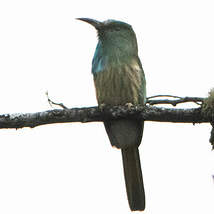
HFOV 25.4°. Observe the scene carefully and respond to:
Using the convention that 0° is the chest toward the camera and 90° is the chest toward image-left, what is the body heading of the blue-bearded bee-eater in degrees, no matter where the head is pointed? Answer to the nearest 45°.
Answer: approximately 45°
